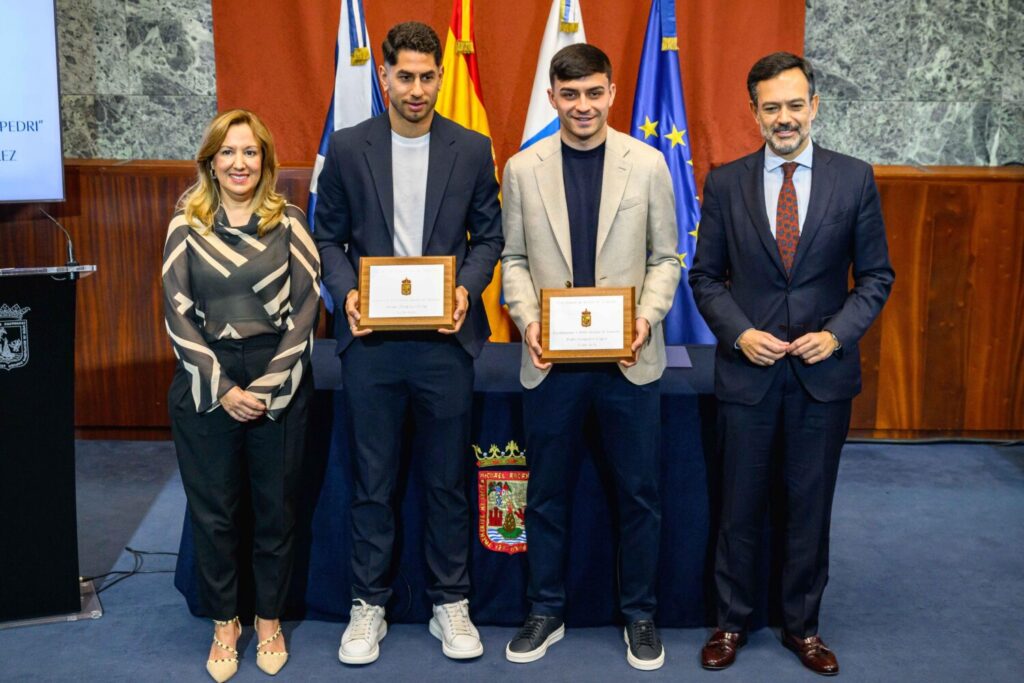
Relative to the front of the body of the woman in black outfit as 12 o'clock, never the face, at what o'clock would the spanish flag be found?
The spanish flag is roughly at 7 o'clock from the woman in black outfit.

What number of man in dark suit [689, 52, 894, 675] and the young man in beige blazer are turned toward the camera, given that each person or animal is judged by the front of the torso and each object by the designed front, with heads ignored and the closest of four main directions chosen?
2

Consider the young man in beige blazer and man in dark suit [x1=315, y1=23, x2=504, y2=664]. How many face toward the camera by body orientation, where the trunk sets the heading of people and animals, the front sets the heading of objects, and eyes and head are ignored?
2

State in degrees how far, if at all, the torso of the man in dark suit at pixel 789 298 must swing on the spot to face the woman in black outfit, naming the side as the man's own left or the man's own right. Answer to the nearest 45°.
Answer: approximately 90° to the man's own right

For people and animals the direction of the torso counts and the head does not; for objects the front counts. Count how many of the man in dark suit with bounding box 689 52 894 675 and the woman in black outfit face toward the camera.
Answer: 2

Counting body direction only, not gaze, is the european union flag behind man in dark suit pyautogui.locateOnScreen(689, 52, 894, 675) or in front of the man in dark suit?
behind

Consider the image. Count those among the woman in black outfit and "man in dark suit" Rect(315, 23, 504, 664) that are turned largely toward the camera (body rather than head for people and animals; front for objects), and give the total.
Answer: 2

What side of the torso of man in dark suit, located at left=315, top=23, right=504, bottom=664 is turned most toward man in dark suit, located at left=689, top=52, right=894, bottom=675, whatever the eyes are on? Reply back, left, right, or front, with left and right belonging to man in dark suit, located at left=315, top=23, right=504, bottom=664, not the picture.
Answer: left
